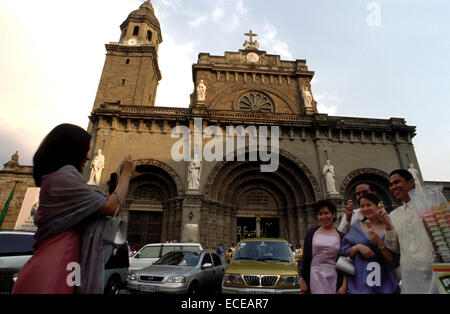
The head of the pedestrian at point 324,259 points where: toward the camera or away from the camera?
toward the camera

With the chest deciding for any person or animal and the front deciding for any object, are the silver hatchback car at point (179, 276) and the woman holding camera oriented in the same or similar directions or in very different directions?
very different directions

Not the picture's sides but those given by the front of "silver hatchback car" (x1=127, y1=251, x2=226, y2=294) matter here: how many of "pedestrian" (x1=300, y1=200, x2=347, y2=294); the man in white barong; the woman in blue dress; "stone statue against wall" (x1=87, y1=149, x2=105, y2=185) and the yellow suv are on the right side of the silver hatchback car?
1

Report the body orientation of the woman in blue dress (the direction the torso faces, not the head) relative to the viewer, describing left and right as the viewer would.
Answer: facing the viewer

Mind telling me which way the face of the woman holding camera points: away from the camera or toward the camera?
away from the camera

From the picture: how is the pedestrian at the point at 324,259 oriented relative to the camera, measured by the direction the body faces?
toward the camera

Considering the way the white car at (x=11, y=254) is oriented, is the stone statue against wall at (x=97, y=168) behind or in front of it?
behind

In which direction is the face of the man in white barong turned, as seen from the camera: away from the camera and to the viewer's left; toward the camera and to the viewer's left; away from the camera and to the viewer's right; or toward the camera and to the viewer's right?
toward the camera and to the viewer's left

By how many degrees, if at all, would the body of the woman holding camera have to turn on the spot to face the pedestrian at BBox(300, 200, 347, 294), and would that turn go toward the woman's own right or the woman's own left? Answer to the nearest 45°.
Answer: approximately 45° to the woman's own right

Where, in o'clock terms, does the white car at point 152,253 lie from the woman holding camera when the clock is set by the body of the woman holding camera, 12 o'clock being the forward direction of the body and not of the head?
The white car is roughly at 11 o'clock from the woman holding camera.

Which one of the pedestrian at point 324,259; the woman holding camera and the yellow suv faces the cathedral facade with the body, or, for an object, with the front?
the woman holding camera

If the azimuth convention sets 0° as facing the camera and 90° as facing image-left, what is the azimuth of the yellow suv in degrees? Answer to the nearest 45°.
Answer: approximately 0°

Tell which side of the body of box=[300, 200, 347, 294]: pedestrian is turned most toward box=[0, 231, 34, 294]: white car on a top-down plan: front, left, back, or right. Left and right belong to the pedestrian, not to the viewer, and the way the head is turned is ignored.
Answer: right

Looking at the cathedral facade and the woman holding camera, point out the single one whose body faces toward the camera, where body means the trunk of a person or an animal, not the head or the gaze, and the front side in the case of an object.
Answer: the cathedral facade

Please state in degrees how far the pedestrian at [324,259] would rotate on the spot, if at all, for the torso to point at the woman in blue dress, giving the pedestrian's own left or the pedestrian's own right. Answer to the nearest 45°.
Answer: approximately 45° to the pedestrian's own left

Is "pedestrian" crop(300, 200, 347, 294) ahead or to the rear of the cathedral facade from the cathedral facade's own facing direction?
ahead

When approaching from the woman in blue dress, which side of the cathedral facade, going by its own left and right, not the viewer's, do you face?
front

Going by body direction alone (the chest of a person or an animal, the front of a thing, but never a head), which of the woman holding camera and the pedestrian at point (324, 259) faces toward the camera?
the pedestrian
